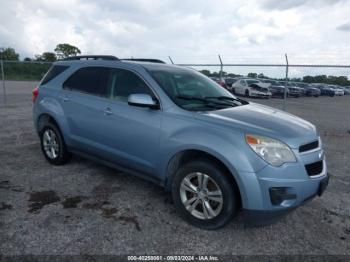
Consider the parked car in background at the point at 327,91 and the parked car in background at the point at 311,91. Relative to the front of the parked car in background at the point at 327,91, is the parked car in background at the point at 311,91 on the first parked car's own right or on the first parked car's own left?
on the first parked car's own right

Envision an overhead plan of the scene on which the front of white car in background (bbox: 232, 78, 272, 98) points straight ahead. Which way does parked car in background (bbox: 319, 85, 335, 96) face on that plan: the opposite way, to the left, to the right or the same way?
the same way

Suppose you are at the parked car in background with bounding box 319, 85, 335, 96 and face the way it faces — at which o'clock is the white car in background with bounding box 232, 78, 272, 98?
The white car in background is roughly at 2 o'clock from the parked car in background.

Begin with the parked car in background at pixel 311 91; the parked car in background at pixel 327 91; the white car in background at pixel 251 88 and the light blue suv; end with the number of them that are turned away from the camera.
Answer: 0

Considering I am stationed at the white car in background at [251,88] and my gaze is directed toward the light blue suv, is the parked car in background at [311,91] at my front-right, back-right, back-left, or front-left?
back-left

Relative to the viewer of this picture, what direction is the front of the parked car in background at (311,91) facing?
facing the viewer and to the right of the viewer

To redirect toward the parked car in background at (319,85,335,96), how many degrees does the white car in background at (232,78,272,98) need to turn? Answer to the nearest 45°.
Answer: approximately 90° to its left

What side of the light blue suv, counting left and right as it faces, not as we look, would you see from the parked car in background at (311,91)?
left

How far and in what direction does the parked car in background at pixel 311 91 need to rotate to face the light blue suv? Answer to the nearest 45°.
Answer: approximately 45° to its right

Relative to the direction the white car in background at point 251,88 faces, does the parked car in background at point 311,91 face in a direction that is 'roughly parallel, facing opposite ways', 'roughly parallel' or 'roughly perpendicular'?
roughly parallel

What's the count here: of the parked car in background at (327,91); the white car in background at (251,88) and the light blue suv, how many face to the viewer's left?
0

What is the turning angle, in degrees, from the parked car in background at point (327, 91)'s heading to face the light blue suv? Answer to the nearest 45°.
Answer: approximately 45° to its right

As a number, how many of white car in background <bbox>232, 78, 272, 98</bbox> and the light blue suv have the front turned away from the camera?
0

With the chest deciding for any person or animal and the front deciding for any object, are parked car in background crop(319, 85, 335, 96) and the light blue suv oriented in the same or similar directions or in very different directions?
same or similar directions
